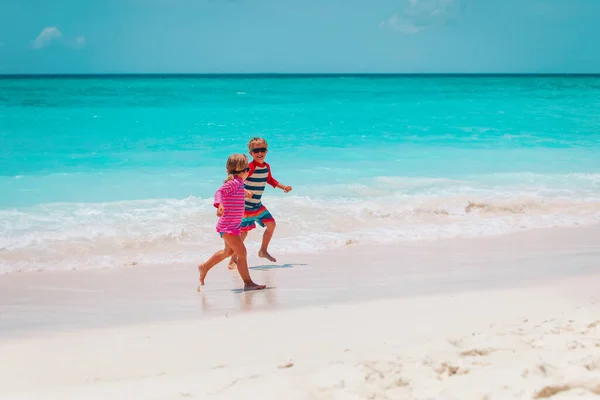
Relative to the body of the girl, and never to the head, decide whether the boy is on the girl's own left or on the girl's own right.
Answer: on the girl's own left

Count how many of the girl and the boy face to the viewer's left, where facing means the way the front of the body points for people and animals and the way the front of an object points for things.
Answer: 0

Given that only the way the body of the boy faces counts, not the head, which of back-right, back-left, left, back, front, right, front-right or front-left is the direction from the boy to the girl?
front-right

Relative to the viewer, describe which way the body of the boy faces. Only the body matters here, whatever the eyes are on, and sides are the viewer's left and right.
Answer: facing the viewer and to the right of the viewer

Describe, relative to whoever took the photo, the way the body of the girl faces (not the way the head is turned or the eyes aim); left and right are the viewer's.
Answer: facing to the right of the viewer

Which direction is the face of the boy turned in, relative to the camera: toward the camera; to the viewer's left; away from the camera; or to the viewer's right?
toward the camera
